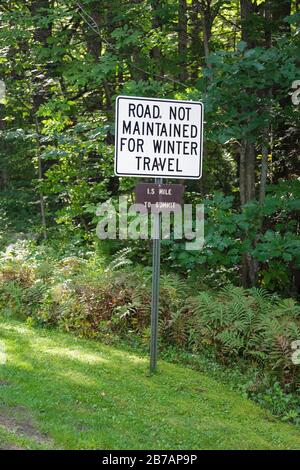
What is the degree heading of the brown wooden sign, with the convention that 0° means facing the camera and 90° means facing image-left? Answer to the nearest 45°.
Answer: approximately 0°
